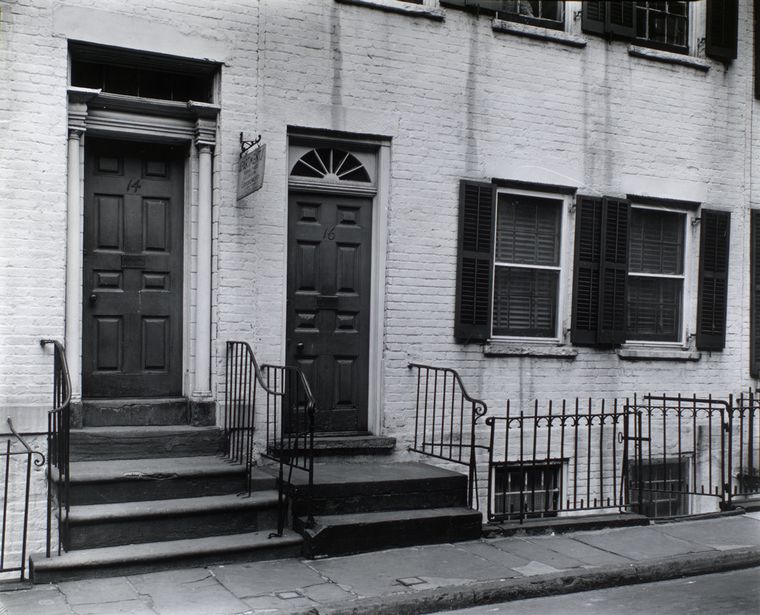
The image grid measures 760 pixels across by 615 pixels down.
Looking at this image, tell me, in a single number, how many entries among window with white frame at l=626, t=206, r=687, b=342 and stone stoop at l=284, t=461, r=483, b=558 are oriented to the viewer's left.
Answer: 0

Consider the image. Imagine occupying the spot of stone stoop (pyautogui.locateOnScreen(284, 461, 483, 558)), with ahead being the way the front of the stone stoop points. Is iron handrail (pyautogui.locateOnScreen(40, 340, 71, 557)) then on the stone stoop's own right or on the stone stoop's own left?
on the stone stoop's own right

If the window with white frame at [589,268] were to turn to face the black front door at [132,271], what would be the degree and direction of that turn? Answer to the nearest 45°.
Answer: approximately 90° to its right

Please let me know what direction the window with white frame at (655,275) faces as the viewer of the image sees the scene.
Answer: facing the viewer and to the right of the viewer

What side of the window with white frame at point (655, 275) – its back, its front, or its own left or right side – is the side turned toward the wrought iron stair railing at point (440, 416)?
right

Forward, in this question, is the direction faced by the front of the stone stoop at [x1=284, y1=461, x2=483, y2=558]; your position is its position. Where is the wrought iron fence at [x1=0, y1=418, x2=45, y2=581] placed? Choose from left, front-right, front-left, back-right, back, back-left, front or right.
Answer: back-right

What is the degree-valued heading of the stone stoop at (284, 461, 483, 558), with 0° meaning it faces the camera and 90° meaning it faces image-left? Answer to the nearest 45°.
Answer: approximately 315°

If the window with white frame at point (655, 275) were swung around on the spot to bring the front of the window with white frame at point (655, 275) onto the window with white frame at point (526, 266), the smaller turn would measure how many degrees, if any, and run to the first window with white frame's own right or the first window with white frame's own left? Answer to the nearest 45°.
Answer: approximately 90° to the first window with white frame's own right

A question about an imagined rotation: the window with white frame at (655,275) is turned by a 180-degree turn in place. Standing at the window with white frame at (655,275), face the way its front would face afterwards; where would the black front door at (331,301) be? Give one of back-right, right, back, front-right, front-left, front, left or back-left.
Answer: left

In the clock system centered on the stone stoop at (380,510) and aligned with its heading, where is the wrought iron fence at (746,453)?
The wrought iron fence is roughly at 9 o'clock from the stone stoop.

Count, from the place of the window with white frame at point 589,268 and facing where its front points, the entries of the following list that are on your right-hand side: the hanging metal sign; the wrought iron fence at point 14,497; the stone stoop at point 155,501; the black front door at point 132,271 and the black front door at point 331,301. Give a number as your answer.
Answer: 5

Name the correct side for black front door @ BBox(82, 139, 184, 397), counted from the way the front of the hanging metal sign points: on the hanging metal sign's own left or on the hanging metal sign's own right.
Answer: on the hanging metal sign's own right
